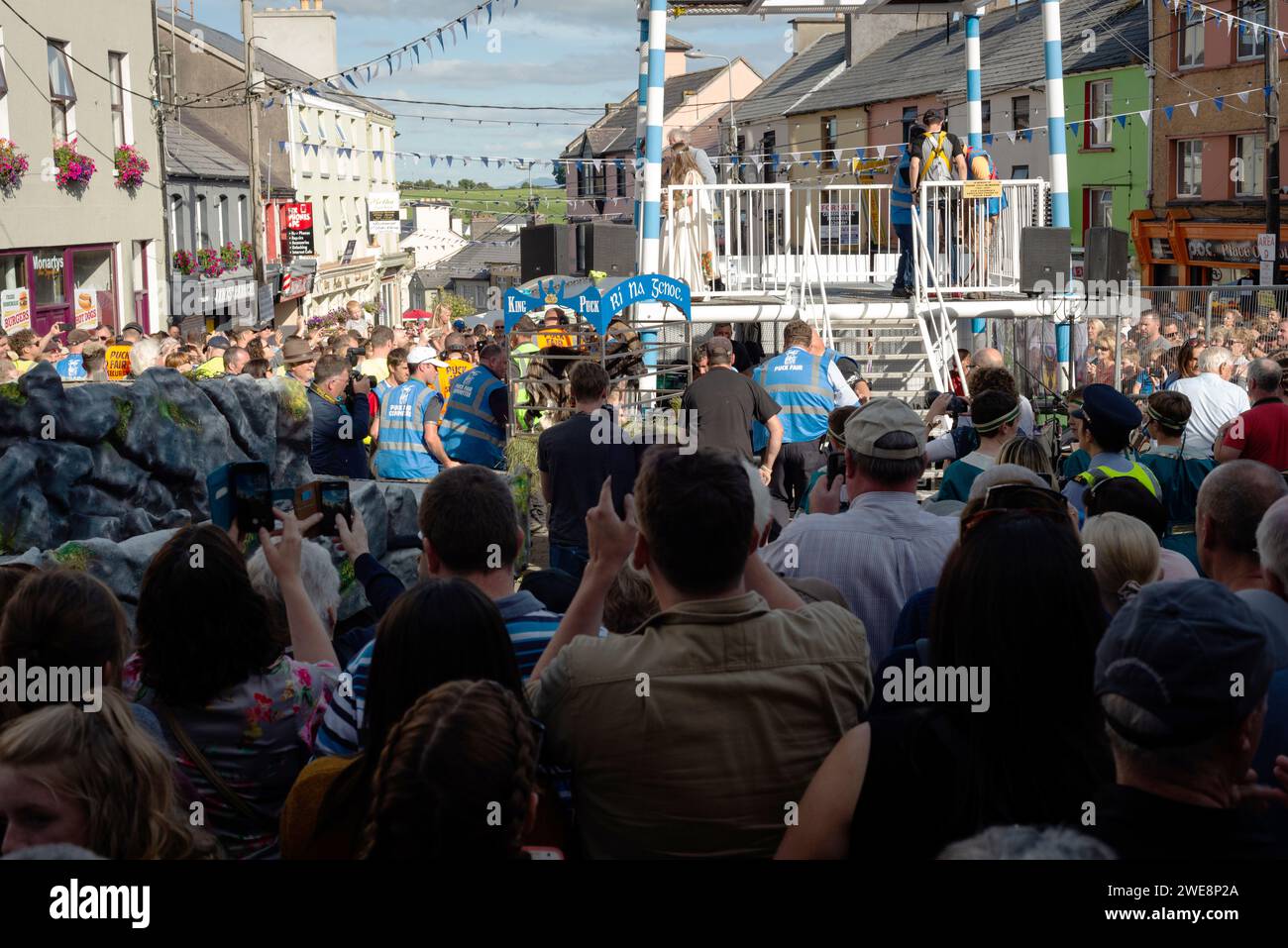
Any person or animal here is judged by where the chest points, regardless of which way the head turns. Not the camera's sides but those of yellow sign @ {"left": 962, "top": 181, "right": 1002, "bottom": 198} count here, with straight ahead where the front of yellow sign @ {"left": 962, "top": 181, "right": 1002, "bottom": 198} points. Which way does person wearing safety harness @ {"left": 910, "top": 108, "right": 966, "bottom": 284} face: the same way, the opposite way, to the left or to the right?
the opposite way

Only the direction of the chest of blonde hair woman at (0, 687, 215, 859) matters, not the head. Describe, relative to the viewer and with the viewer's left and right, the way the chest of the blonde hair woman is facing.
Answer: facing the viewer and to the left of the viewer

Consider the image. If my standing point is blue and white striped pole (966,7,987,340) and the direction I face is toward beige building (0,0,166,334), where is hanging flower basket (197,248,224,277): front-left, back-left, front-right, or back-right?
front-right

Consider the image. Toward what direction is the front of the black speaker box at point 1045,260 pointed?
toward the camera

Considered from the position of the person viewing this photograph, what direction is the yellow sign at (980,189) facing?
facing the viewer

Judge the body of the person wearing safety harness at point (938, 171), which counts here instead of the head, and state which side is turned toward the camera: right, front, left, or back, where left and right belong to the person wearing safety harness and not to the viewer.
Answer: back

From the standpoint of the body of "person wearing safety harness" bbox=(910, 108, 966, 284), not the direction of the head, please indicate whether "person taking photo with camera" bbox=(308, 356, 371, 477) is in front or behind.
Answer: behind

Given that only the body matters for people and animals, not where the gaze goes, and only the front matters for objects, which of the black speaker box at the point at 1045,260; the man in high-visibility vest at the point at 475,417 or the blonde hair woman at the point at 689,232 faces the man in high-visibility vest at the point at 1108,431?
the black speaker box

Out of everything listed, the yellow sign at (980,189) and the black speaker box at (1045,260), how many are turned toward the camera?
2

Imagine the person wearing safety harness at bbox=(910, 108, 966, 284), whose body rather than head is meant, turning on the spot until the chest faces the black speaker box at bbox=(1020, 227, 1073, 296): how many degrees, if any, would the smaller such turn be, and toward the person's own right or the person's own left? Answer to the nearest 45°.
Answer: approximately 135° to the person's own right
